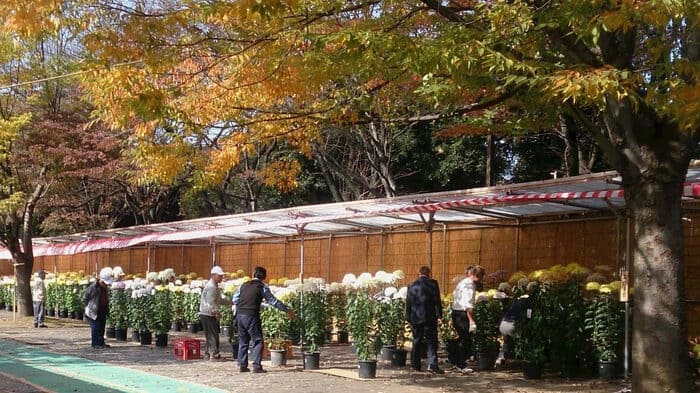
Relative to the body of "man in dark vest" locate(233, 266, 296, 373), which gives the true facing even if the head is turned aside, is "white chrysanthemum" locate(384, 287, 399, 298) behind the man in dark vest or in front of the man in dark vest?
in front

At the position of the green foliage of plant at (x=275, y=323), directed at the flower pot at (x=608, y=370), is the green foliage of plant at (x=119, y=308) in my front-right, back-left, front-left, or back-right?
back-left

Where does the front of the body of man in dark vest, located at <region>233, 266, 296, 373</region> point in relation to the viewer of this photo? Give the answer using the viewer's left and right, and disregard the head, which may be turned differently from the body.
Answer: facing away from the viewer and to the right of the viewer

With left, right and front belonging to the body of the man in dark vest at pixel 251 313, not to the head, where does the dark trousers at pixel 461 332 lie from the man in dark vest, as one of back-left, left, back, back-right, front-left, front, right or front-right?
front-right

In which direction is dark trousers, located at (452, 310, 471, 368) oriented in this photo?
to the viewer's right
